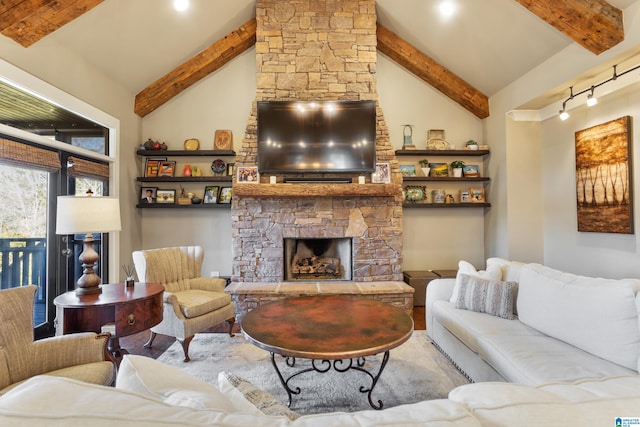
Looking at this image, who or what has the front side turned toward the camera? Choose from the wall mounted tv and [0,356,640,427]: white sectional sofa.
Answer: the wall mounted tv

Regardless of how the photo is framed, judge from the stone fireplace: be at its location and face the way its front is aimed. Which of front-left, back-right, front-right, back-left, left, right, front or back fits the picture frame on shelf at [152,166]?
right

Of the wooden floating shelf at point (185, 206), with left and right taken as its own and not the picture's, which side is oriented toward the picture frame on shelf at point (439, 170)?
left

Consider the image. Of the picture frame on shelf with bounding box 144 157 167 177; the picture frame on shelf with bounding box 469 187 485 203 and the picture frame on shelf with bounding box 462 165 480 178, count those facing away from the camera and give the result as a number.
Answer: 0

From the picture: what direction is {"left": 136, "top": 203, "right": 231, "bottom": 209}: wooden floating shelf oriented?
toward the camera

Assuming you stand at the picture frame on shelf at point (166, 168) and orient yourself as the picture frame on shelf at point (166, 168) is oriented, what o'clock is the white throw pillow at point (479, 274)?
The white throw pillow is roughly at 11 o'clock from the picture frame on shelf.

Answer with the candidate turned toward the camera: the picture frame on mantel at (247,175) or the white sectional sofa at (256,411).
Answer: the picture frame on mantel

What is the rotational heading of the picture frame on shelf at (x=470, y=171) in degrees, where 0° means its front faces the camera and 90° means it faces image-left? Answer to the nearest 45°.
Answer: approximately 0°

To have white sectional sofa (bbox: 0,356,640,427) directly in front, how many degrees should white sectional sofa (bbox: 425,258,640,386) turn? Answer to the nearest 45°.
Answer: approximately 45° to its left

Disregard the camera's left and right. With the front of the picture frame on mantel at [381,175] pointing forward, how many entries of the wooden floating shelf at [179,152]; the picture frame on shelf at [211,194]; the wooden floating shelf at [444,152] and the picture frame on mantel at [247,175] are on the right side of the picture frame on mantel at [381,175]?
3

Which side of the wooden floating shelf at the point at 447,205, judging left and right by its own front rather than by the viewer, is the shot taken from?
front

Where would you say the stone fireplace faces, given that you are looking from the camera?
facing the viewer

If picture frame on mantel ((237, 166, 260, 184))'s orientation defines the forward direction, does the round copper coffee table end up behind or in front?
in front

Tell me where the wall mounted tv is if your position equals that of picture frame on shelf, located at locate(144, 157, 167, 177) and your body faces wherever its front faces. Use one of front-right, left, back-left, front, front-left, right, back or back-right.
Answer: front-left

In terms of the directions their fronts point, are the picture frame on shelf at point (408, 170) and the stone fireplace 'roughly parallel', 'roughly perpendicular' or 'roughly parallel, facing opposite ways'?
roughly parallel

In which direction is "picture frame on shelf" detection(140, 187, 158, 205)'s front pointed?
toward the camera

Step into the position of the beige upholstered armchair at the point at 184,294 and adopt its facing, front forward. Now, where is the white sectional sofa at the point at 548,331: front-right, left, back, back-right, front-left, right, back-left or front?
front

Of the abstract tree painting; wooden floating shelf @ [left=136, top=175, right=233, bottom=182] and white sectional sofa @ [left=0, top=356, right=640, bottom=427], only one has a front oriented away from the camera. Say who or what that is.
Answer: the white sectional sofa

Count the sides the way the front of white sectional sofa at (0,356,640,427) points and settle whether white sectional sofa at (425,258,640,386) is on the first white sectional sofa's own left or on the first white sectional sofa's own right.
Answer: on the first white sectional sofa's own right

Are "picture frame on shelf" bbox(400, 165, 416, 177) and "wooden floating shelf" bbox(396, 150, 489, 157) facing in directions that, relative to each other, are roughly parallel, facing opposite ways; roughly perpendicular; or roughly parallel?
roughly parallel
